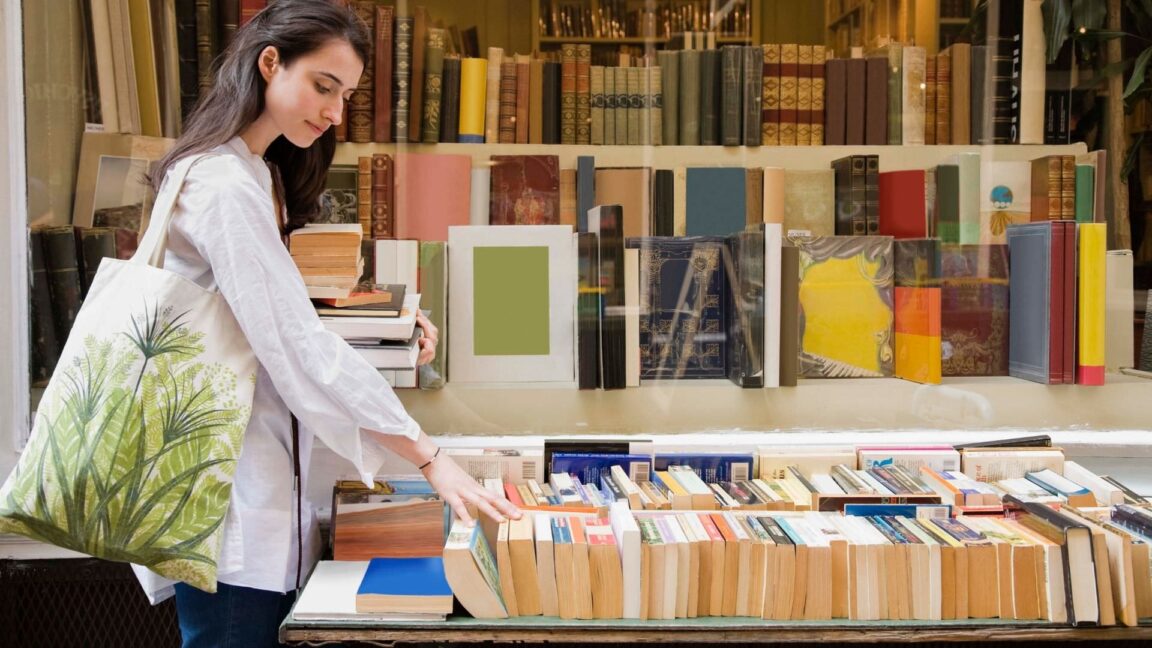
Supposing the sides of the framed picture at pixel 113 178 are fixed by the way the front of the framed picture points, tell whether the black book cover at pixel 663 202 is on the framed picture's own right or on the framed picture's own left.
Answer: on the framed picture's own left

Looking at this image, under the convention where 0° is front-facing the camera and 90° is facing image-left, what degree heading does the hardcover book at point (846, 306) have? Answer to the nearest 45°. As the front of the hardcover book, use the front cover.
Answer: approximately 0°

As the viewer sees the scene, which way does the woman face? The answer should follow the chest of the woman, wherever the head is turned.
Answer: to the viewer's right

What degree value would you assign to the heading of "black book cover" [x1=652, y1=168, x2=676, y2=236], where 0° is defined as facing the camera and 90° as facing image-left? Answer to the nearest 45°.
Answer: approximately 0°

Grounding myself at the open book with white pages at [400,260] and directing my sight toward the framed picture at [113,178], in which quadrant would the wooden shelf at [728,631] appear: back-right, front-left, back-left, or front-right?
back-left

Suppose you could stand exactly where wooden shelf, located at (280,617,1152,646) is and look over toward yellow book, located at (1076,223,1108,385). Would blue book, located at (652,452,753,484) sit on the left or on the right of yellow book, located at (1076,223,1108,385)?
left

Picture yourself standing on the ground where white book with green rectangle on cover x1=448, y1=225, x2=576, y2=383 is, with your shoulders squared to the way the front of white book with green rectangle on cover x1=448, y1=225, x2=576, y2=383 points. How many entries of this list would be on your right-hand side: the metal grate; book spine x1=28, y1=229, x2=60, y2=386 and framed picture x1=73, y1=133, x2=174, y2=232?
3
